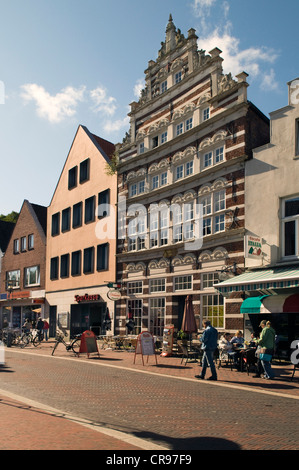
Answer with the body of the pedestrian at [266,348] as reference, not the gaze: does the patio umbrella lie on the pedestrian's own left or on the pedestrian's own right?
on the pedestrian's own right

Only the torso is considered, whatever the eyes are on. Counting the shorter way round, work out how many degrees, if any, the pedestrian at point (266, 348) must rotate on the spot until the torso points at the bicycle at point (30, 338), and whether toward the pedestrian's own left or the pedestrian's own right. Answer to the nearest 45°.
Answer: approximately 45° to the pedestrian's own right

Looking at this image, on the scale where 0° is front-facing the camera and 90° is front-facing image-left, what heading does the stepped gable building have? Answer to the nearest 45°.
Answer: approximately 45°

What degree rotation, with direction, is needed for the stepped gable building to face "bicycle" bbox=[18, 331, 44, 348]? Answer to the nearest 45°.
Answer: approximately 90° to its right

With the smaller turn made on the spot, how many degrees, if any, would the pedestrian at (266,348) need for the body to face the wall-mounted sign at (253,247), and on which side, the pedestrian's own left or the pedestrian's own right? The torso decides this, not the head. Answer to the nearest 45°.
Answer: approximately 90° to the pedestrian's own right

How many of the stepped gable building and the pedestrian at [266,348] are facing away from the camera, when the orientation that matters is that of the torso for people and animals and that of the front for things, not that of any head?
0

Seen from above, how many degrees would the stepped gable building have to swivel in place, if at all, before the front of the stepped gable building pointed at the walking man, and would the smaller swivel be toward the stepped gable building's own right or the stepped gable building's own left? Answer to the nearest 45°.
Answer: approximately 45° to the stepped gable building's own left

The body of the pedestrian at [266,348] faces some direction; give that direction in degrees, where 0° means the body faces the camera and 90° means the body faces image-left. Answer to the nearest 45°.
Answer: approximately 90°

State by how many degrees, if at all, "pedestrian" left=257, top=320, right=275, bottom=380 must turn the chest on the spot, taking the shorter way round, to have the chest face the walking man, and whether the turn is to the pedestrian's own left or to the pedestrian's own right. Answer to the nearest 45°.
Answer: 0° — they already face them
